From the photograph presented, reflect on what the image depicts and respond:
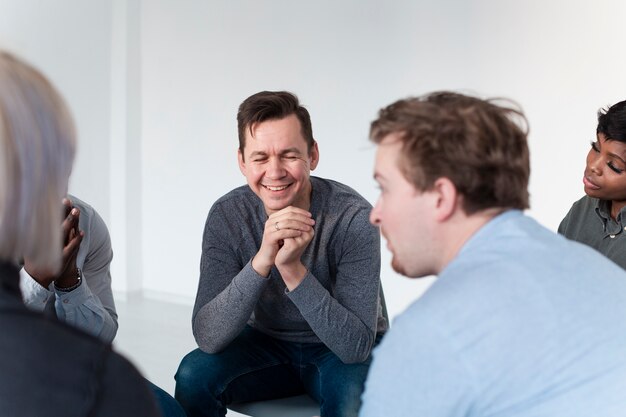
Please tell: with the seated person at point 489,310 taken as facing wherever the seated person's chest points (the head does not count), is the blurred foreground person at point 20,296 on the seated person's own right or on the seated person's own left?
on the seated person's own left

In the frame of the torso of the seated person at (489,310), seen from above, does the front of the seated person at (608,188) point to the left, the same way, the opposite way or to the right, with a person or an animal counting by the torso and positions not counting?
to the left

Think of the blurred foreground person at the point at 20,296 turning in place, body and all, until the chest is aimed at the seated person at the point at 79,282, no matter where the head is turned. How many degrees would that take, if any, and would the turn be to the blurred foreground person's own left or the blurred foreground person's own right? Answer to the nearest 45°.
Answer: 0° — they already face them

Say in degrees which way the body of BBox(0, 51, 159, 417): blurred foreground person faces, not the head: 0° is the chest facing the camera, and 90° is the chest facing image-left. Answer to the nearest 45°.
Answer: approximately 180°

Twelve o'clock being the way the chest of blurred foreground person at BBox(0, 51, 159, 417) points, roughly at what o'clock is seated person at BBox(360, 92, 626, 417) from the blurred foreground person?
The seated person is roughly at 3 o'clock from the blurred foreground person.

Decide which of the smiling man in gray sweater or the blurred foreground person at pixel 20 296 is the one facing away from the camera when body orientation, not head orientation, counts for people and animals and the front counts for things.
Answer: the blurred foreground person

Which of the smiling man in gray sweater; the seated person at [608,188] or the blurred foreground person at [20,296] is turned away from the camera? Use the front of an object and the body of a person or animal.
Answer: the blurred foreground person

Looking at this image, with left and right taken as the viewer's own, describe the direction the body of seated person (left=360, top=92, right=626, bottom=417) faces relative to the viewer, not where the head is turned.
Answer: facing away from the viewer and to the left of the viewer

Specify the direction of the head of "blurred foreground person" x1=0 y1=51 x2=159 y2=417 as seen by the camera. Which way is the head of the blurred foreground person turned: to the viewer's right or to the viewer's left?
to the viewer's right

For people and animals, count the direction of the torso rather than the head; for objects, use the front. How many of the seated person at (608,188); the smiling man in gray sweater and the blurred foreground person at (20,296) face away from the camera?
1

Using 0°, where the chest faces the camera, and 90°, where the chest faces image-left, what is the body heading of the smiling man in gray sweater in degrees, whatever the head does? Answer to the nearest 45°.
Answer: approximately 0°

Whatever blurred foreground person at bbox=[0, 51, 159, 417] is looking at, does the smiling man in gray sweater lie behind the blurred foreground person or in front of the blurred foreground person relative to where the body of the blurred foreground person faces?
in front

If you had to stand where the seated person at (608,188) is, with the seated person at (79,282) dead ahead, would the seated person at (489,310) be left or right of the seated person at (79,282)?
left

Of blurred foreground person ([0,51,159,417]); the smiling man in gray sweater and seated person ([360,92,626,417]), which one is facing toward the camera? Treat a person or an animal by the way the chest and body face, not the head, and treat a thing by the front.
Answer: the smiling man in gray sweater

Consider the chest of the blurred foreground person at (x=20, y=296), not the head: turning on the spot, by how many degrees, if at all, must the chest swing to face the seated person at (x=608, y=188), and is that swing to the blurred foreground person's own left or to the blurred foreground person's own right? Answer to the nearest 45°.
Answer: approximately 45° to the blurred foreground person's own right
